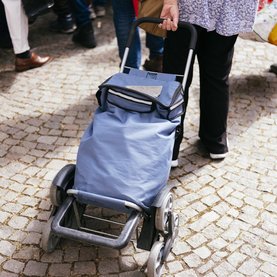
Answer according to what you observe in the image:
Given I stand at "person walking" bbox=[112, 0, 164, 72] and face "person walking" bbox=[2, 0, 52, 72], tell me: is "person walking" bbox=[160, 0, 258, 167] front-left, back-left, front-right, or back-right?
back-left

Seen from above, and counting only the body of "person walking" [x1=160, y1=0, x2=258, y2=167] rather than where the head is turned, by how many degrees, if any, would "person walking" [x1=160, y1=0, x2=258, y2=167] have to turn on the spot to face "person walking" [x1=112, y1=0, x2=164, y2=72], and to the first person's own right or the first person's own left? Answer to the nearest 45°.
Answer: approximately 45° to the first person's own left

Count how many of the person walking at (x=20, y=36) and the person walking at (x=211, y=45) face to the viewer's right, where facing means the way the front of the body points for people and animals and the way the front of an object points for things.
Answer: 1

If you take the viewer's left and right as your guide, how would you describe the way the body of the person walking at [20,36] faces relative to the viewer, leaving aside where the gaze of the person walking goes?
facing to the right of the viewer

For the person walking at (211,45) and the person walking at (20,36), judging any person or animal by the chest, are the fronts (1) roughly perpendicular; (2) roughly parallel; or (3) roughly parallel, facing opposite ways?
roughly perpendicular

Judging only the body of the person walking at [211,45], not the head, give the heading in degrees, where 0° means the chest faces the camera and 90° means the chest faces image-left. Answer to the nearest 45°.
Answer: approximately 180°

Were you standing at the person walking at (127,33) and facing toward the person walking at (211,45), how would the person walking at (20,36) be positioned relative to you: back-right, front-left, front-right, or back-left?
back-right

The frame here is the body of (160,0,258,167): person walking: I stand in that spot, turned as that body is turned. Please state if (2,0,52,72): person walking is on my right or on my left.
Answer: on my left
